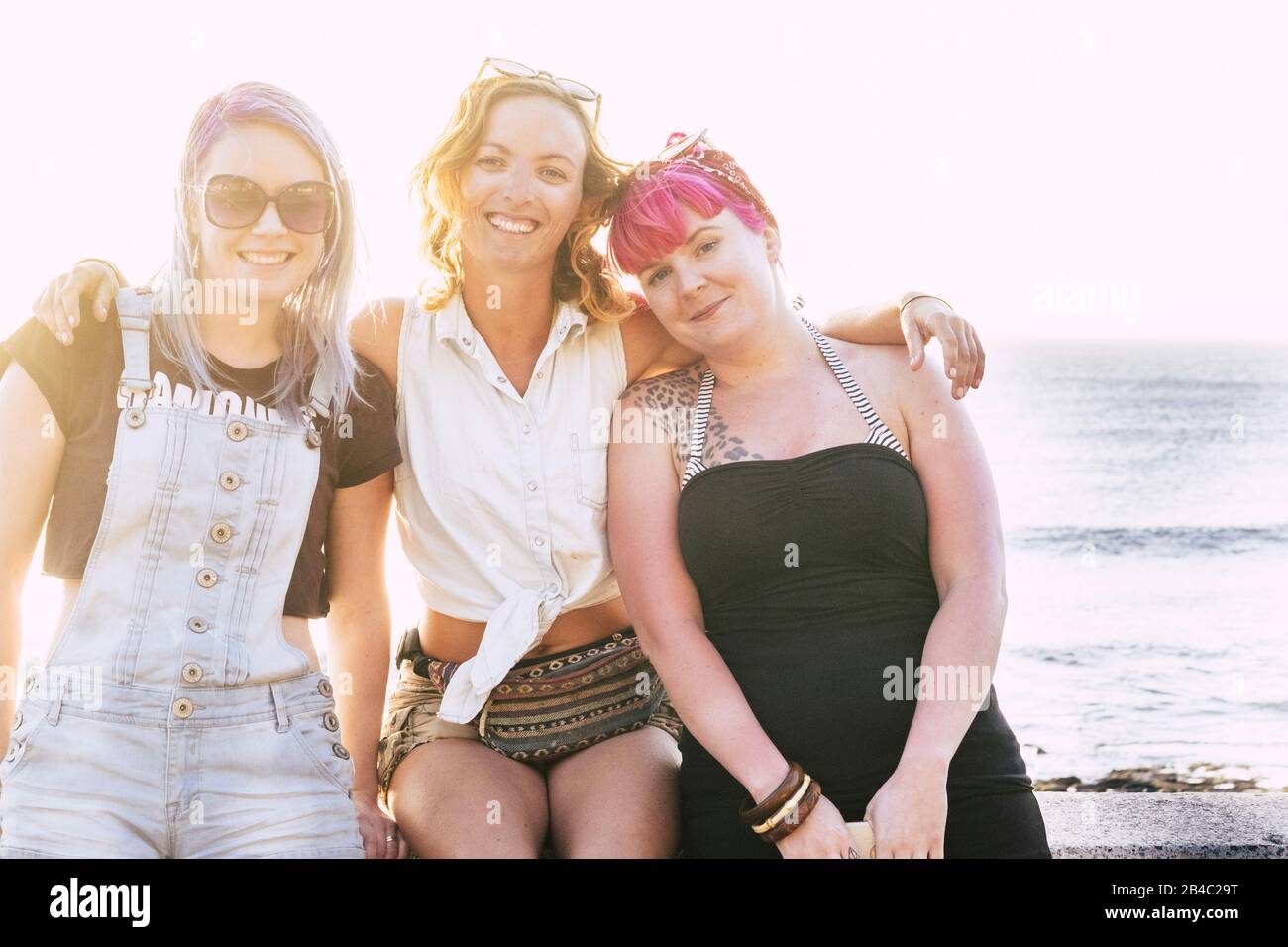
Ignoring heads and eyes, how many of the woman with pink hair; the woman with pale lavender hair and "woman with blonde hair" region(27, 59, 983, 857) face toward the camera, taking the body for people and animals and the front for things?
3

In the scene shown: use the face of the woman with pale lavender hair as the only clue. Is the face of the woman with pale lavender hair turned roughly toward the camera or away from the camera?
toward the camera

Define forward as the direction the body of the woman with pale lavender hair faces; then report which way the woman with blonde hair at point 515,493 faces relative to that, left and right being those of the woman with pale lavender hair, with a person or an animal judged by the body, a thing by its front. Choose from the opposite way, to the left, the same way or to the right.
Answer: the same way

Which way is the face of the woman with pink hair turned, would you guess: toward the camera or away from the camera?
toward the camera

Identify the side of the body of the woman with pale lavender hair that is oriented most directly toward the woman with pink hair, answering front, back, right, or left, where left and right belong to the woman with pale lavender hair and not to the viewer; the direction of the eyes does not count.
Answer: left

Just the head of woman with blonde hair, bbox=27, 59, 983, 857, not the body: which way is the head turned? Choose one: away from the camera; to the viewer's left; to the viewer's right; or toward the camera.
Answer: toward the camera

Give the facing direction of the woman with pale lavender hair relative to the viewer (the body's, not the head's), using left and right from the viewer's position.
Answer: facing the viewer

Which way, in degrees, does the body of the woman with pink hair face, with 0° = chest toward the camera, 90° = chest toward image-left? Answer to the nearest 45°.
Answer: approximately 0°

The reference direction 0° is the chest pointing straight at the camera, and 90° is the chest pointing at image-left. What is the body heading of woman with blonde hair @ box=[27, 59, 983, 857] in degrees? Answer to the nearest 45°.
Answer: approximately 0°

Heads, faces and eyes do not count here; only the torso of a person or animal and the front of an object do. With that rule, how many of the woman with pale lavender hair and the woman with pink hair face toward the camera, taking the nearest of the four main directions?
2

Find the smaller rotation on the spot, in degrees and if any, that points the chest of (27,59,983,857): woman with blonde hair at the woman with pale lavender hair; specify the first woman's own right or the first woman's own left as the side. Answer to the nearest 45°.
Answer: approximately 45° to the first woman's own right

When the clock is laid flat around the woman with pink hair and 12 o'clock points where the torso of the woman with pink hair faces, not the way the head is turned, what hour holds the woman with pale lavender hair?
The woman with pale lavender hair is roughly at 2 o'clock from the woman with pink hair.

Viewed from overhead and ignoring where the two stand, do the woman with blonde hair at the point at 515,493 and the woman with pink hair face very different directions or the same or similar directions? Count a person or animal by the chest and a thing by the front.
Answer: same or similar directions
